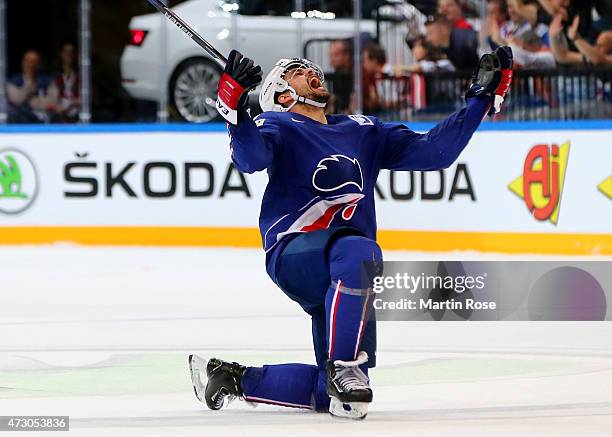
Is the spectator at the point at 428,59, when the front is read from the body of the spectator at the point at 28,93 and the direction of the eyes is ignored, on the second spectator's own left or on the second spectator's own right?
on the second spectator's own left

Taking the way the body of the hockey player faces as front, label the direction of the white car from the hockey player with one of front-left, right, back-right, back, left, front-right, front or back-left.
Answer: back-left

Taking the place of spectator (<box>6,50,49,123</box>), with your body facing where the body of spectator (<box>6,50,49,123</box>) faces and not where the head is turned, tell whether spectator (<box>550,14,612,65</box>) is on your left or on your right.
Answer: on your left

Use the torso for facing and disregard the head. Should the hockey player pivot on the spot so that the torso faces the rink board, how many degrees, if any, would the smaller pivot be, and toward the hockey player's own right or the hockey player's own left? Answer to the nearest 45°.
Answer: approximately 135° to the hockey player's own left

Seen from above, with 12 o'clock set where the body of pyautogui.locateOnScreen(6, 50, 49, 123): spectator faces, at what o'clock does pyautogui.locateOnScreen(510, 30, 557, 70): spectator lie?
pyautogui.locateOnScreen(510, 30, 557, 70): spectator is roughly at 10 o'clock from pyautogui.locateOnScreen(6, 50, 49, 123): spectator.

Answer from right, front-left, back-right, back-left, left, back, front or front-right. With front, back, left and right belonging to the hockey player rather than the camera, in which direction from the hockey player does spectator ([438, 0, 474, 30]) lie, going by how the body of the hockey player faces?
back-left

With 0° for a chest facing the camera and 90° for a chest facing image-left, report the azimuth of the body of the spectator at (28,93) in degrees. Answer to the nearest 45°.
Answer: approximately 0°

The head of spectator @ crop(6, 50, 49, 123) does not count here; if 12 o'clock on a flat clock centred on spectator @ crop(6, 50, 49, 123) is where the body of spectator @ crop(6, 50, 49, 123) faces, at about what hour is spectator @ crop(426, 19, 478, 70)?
spectator @ crop(426, 19, 478, 70) is roughly at 10 o'clock from spectator @ crop(6, 50, 49, 123).

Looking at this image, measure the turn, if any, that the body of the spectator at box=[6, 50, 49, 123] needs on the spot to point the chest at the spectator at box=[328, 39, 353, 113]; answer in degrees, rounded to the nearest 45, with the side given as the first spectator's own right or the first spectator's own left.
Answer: approximately 45° to the first spectator's own left

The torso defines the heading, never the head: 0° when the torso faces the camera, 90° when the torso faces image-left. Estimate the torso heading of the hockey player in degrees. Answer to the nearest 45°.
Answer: approximately 315°

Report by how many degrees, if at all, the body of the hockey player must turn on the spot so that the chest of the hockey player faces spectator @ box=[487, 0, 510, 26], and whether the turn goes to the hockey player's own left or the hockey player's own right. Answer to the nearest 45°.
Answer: approximately 135° to the hockey player's own left
